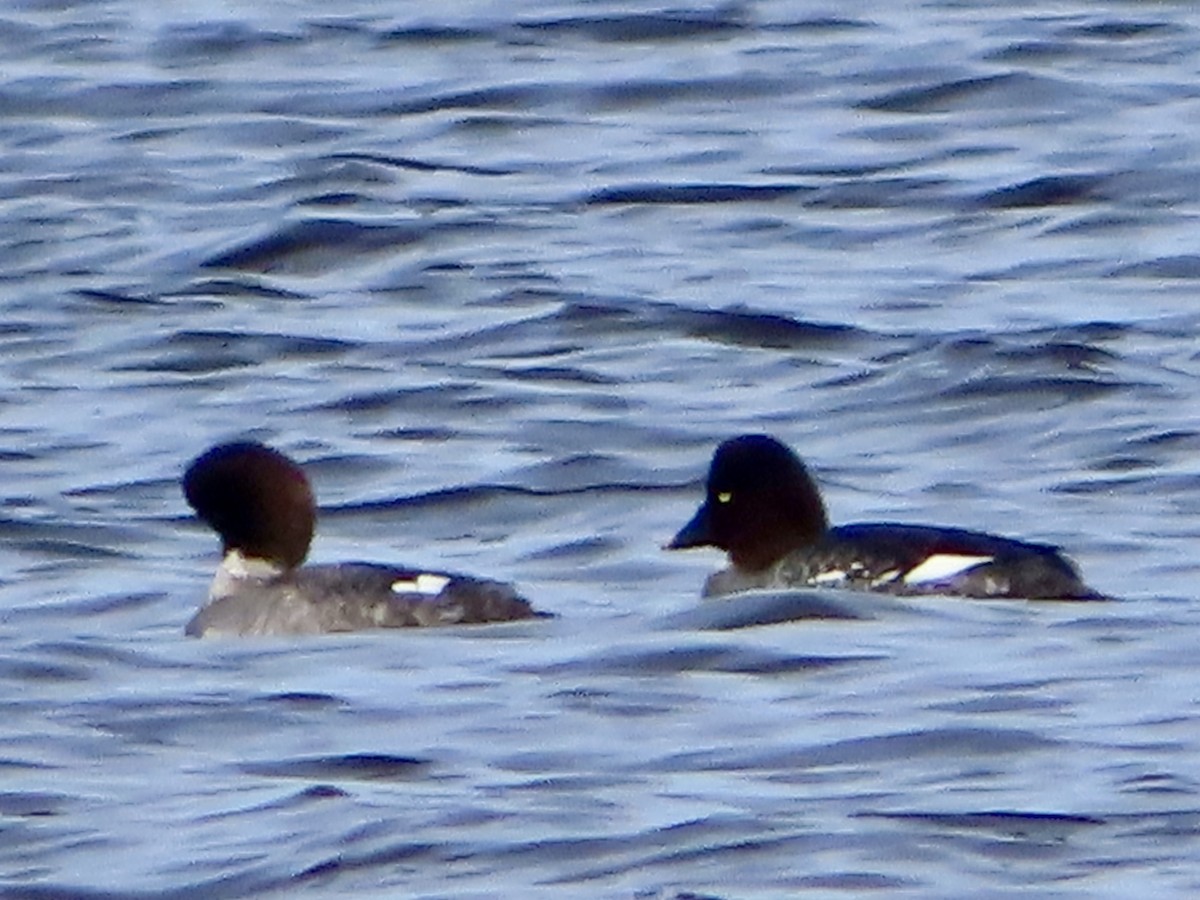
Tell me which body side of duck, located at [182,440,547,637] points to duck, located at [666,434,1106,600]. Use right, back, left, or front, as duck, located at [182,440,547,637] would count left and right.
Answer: back

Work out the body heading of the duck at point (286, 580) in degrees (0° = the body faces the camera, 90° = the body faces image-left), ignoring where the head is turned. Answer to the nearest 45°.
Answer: approximately 90°

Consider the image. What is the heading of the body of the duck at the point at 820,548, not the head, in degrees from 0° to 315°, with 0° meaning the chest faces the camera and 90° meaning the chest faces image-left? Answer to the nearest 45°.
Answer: approximately 90°

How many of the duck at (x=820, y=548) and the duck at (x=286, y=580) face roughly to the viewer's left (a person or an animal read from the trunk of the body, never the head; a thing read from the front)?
2

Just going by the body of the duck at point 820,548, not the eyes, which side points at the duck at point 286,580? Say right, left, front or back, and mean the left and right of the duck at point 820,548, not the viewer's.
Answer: front
